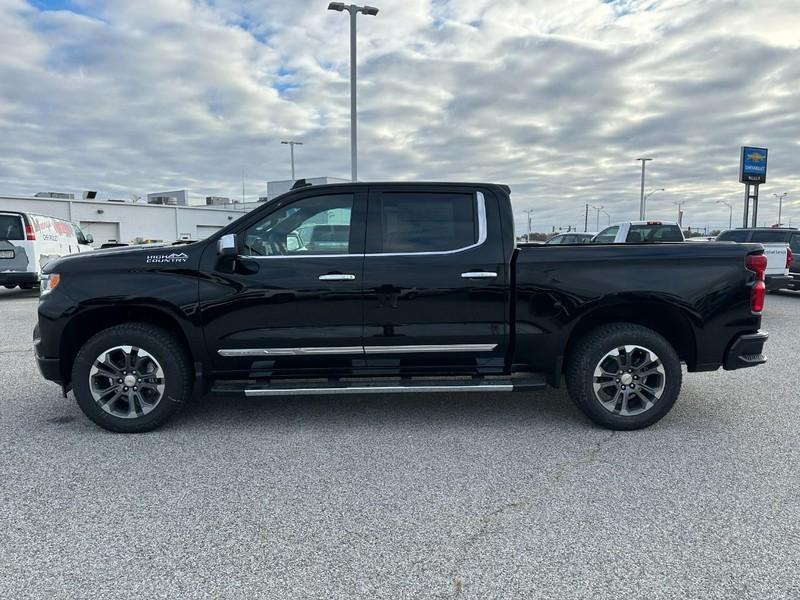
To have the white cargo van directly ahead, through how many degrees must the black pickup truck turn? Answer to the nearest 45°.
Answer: approximately 45° to its right

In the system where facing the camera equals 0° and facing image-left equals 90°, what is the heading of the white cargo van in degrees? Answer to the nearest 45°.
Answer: approximately 225°

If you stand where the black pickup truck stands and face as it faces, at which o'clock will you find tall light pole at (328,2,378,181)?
The tall light pole is roughly at 3 o'clock from the black pickup truck.

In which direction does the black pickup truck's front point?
to the viewer's left

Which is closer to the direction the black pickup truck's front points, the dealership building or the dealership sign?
the dealership building

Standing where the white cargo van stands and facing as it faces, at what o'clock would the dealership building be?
The dealership building is roughly at 11 o'clock from the white cargo van.

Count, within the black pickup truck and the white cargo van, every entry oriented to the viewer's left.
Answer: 1

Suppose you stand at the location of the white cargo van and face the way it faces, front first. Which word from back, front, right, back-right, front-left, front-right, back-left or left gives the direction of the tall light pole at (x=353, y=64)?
front-right

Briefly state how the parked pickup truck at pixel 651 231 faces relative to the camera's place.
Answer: facing away from the viewer and to the left of the viewer

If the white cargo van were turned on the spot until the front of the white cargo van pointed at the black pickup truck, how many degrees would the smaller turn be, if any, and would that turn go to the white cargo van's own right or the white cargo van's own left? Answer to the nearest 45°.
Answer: approximately 135° to the white cargo van's own right

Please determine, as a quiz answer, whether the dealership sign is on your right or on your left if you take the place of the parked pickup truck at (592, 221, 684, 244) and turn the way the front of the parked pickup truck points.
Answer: on your right
